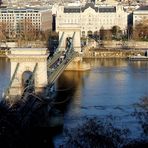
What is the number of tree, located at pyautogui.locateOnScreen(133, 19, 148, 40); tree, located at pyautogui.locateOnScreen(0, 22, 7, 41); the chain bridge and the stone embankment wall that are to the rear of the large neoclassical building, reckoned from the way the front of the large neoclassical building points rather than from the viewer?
0

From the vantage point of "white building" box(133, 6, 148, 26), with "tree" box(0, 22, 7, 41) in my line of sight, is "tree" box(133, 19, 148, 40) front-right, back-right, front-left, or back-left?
front-left

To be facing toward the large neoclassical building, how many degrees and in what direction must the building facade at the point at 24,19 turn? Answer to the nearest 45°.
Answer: approximately 90° to its left

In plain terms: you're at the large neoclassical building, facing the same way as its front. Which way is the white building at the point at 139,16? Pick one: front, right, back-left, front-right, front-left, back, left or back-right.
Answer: left

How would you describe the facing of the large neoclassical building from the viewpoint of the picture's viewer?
facing the viewer

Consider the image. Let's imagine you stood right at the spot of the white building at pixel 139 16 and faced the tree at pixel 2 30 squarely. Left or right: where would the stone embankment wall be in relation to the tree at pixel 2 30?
left

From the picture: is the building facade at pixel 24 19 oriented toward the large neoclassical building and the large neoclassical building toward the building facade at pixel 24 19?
no

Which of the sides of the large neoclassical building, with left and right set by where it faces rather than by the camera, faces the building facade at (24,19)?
right

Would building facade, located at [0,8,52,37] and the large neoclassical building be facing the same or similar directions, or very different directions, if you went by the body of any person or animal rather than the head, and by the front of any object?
same or similar directions

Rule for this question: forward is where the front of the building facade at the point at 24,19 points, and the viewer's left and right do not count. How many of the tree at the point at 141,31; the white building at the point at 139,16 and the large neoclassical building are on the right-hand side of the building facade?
0

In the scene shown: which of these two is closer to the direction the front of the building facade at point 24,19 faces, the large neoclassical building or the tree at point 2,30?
the tree

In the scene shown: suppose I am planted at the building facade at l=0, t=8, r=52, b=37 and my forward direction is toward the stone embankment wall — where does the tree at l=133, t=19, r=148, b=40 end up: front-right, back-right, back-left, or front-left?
front-left

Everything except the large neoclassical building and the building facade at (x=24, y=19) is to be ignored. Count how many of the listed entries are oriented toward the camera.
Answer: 2

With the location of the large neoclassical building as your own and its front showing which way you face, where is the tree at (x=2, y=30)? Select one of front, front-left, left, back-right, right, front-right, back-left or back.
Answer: front-right

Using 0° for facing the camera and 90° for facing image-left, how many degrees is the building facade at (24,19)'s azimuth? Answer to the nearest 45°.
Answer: approximately 0°
